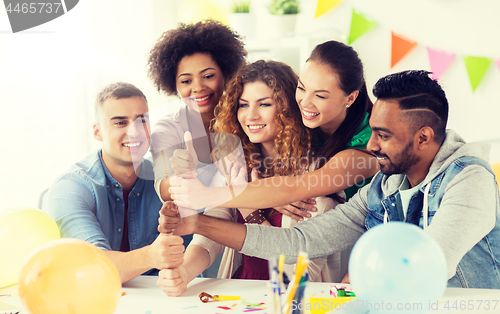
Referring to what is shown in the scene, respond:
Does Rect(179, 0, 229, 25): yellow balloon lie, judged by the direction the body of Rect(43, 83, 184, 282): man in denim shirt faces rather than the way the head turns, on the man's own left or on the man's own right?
on the man's own left

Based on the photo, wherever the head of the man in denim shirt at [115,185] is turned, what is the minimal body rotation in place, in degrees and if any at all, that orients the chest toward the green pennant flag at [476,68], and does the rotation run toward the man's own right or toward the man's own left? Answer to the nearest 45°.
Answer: approximately 45° to the man's own left

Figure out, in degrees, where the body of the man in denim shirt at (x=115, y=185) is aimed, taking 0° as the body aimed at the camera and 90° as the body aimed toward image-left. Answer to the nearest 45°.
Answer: approximately 315°

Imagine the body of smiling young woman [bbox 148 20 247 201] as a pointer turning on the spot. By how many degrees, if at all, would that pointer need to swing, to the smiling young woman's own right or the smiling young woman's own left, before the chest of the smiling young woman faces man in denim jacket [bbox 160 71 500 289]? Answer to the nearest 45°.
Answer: approximately 45° to the smiling young woman's own left

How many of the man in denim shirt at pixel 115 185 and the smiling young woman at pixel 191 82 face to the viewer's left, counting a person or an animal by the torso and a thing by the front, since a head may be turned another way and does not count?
0

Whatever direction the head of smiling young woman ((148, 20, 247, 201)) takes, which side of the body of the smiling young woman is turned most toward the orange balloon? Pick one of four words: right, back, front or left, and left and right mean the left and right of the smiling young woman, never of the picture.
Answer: front

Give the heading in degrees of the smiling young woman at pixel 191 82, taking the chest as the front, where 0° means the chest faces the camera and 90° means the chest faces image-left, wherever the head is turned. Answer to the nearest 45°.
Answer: approximately 0°
